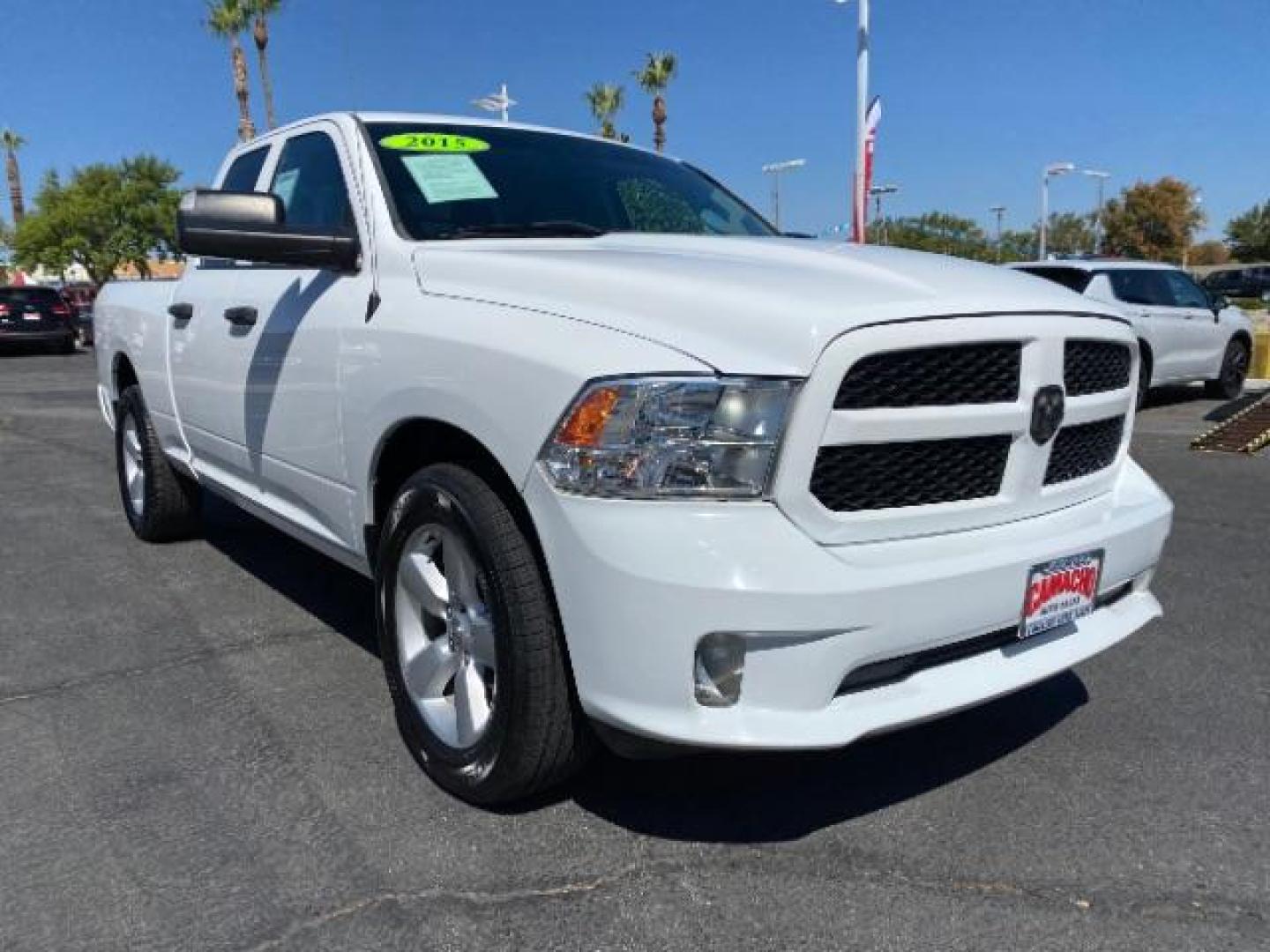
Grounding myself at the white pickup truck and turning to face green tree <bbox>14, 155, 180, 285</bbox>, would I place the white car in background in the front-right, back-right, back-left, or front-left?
front-right

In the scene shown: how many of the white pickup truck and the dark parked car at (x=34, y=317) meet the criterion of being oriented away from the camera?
1

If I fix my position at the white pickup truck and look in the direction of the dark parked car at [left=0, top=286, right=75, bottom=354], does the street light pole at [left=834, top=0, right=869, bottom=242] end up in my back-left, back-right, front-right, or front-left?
front-right

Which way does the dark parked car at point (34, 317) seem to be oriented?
away from the camera

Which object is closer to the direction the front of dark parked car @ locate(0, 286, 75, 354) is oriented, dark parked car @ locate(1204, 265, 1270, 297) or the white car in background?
the dark parked car

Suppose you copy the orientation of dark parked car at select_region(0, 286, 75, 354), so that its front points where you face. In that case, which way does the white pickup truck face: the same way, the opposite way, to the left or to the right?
the opposite way

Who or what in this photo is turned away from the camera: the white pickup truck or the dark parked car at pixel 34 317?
the dark parked car

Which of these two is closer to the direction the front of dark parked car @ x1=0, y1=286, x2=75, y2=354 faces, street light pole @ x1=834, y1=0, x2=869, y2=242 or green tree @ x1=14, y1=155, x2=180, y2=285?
the green tree

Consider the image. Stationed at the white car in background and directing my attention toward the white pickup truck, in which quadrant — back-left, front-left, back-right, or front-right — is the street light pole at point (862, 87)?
back-right

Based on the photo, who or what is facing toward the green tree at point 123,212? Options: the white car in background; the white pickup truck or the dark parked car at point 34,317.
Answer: the dark parked car

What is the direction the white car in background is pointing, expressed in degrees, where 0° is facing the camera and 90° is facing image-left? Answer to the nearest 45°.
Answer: approximately 225°

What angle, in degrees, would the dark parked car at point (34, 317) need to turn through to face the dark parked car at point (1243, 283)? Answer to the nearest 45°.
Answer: approximately 90° to its right

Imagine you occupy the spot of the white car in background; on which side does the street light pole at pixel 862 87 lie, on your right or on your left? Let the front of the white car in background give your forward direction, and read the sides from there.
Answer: on your left

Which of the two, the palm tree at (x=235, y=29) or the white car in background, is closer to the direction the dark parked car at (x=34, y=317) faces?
the palm tree

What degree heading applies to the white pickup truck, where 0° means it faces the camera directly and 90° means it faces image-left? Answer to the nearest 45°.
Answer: approximately 315°
